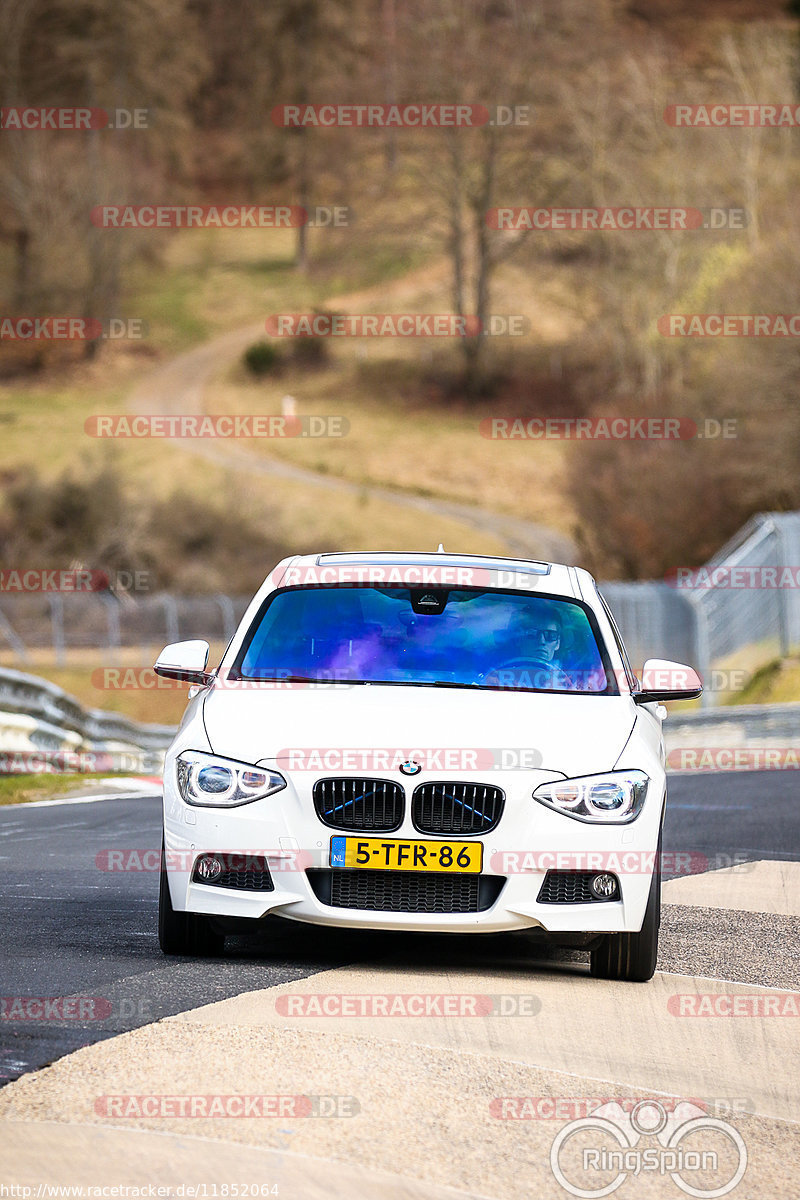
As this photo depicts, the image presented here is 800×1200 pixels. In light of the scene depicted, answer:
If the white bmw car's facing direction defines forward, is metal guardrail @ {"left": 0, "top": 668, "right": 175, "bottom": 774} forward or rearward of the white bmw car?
rearward

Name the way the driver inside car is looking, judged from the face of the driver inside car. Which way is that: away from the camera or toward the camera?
toward the camera

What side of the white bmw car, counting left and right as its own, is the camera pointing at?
front
